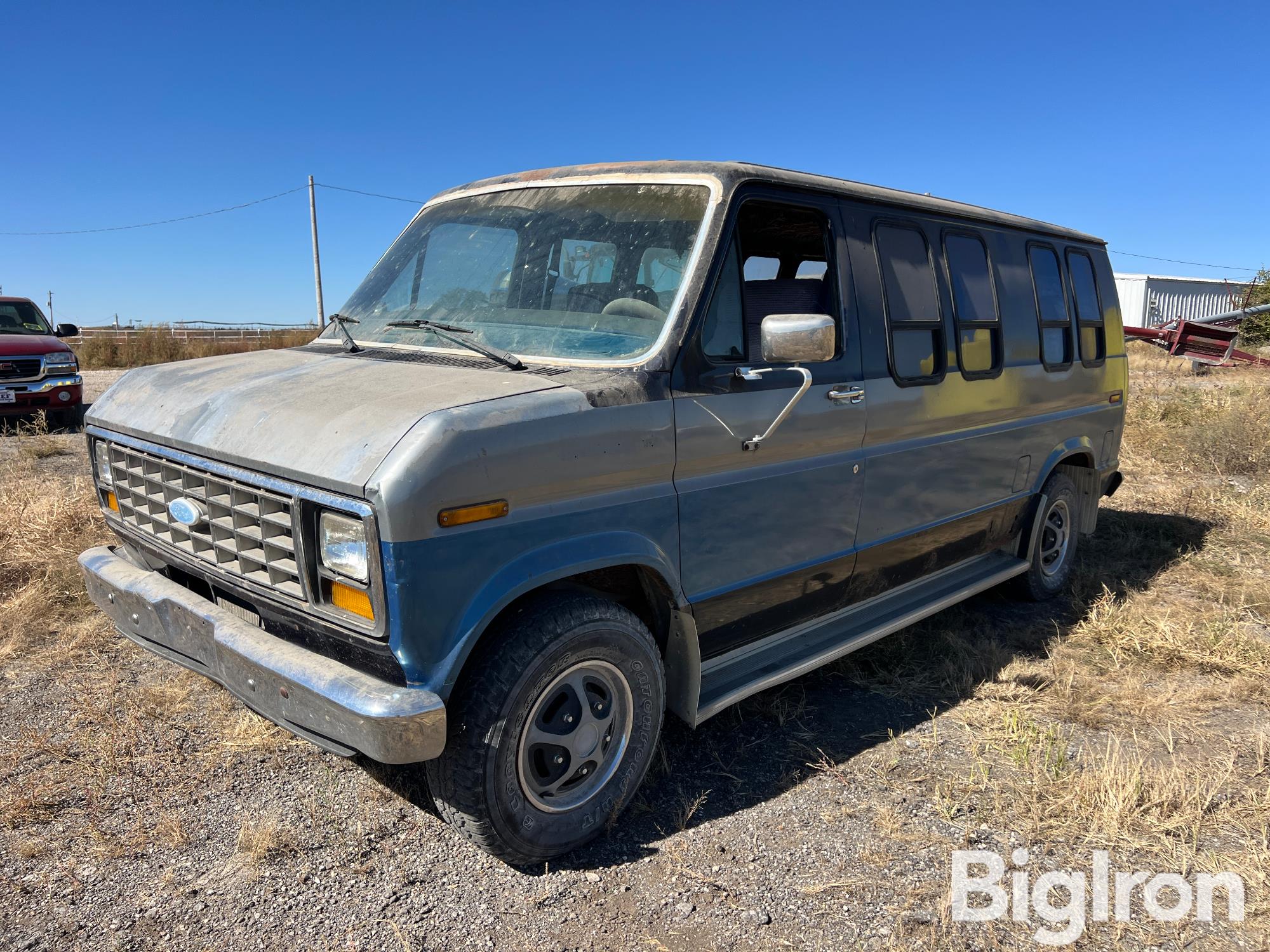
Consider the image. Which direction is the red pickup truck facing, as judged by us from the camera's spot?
facing the viewer

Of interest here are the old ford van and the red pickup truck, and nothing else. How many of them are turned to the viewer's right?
0

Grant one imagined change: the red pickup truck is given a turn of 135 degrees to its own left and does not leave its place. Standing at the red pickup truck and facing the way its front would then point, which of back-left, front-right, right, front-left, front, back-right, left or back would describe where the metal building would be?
front-right

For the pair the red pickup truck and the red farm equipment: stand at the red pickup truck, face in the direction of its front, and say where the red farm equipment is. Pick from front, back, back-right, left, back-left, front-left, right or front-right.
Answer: left

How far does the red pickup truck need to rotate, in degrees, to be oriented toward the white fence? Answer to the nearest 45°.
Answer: approximately 180°

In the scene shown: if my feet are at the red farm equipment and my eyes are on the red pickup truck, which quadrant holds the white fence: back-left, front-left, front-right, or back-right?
front-right

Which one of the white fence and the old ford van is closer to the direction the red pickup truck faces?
the old ford van

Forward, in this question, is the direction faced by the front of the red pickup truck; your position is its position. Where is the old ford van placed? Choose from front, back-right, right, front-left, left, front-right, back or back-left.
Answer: front

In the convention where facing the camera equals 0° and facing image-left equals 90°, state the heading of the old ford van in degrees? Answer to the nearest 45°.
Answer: approximately 45°

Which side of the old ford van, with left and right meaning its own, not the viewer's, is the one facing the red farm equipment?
back

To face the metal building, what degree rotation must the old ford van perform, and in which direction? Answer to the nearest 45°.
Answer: approximately 180°

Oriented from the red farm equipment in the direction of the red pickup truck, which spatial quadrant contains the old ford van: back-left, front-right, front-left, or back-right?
front-left

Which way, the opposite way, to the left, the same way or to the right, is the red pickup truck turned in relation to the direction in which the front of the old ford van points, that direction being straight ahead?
to the left

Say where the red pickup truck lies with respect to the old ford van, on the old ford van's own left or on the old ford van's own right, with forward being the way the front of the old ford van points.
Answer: on the old ford van's own right
